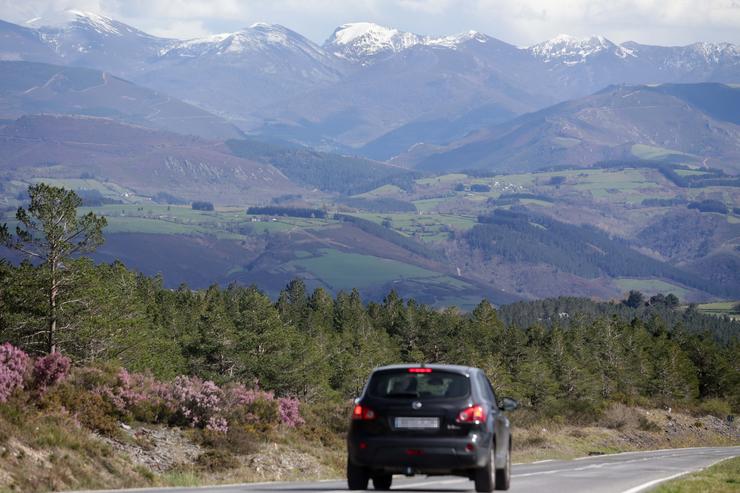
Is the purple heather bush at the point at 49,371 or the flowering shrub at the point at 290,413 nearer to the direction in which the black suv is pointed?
the flowering shrub

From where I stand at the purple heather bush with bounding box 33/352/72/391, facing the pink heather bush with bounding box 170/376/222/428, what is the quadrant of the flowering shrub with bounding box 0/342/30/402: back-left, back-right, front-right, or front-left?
back-right

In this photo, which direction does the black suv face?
away from the camera

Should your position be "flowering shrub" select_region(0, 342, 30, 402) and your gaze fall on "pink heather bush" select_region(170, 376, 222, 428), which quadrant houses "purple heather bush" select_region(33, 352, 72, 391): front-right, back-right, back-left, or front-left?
front-left

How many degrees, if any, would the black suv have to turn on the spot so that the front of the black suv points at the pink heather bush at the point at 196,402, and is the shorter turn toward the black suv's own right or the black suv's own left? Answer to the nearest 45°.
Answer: approximately 45° to the black suv's own left

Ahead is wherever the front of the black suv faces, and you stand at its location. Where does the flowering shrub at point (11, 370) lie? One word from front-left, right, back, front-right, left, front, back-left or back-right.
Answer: front-left
